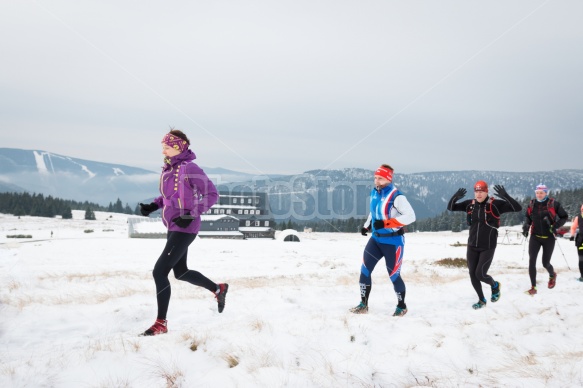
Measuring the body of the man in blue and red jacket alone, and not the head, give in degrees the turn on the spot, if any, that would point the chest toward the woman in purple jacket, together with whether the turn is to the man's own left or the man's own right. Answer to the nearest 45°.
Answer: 0° — they already face them

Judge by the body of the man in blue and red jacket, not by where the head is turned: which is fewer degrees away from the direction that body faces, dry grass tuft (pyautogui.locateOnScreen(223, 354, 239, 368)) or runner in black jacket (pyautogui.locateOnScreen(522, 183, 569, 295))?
the dry grass tuft

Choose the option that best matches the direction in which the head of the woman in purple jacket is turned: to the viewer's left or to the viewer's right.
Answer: to the viewer's left

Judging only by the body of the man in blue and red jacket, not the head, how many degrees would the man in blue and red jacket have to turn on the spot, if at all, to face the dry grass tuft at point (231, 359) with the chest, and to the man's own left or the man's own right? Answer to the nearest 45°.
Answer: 0° — they already face it

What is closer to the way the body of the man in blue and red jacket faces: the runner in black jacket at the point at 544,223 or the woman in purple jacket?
the woman in purple jacket

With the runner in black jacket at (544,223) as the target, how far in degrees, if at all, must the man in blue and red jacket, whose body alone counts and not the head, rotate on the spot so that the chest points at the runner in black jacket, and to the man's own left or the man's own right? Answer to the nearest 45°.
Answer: approximately 180°

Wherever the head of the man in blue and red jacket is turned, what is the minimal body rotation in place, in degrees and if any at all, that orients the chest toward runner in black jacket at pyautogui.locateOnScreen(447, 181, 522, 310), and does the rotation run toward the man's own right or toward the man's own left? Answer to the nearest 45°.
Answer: approximately 180°

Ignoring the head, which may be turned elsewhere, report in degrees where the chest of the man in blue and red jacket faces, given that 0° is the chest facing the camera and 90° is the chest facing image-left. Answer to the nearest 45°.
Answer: approximately 45°

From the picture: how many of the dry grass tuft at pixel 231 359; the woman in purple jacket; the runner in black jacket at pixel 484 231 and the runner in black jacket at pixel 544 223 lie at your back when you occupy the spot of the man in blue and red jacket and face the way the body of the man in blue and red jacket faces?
2
